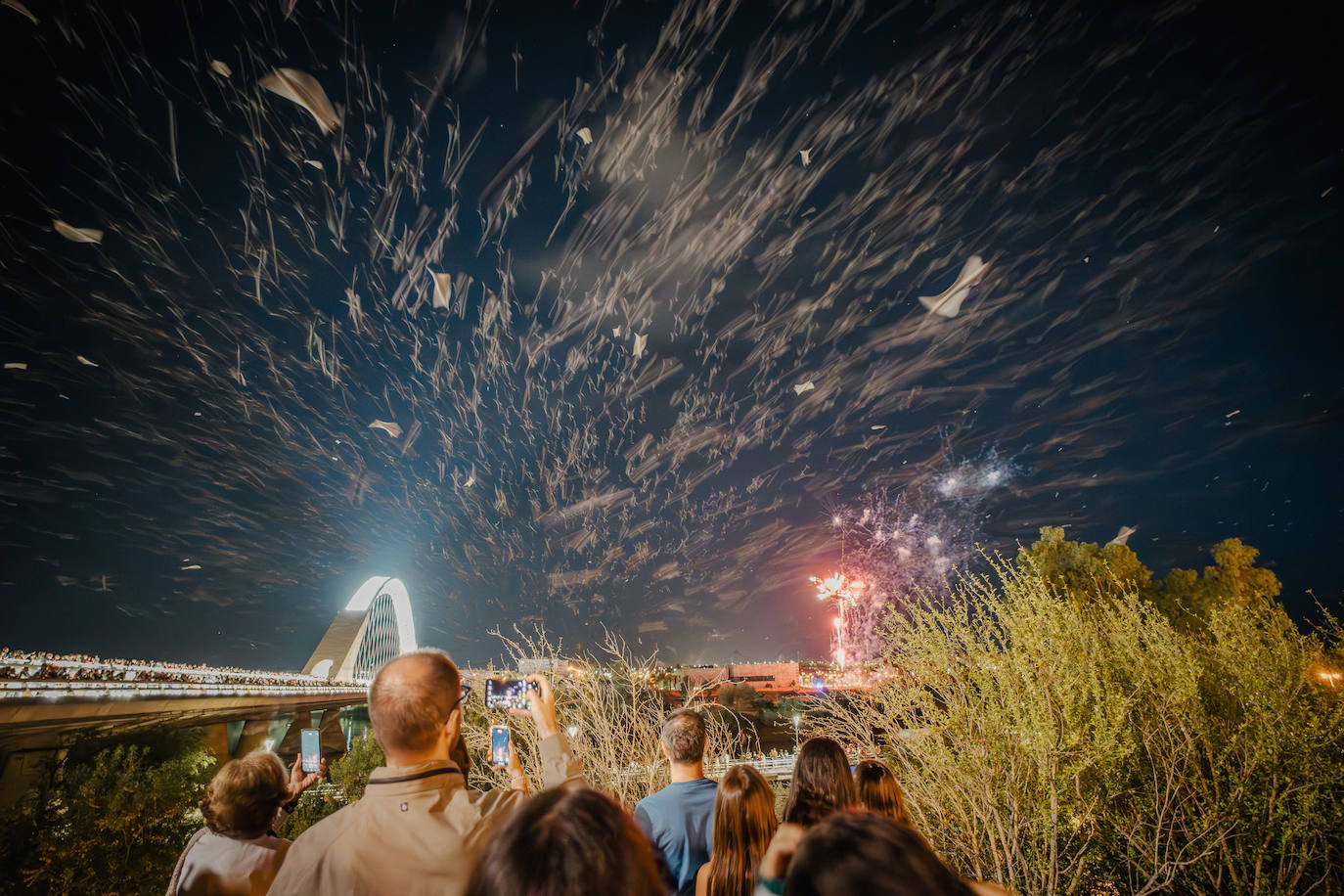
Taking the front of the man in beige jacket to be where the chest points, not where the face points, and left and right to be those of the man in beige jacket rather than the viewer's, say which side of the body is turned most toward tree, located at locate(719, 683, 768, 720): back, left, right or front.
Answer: front

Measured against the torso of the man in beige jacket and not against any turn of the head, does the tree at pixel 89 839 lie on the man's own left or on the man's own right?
on the man's own left

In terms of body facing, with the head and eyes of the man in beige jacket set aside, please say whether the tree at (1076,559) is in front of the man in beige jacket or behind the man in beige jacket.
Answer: in front

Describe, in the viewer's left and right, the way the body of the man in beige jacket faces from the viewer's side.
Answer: facing away from the viewer and to the right of the viewer

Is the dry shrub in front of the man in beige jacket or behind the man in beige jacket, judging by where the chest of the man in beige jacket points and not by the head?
in front

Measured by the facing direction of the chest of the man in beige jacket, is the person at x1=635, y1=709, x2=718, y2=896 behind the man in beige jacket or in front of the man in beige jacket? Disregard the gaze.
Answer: in front

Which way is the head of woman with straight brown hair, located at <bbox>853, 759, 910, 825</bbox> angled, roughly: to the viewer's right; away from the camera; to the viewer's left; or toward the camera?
away from the camera
